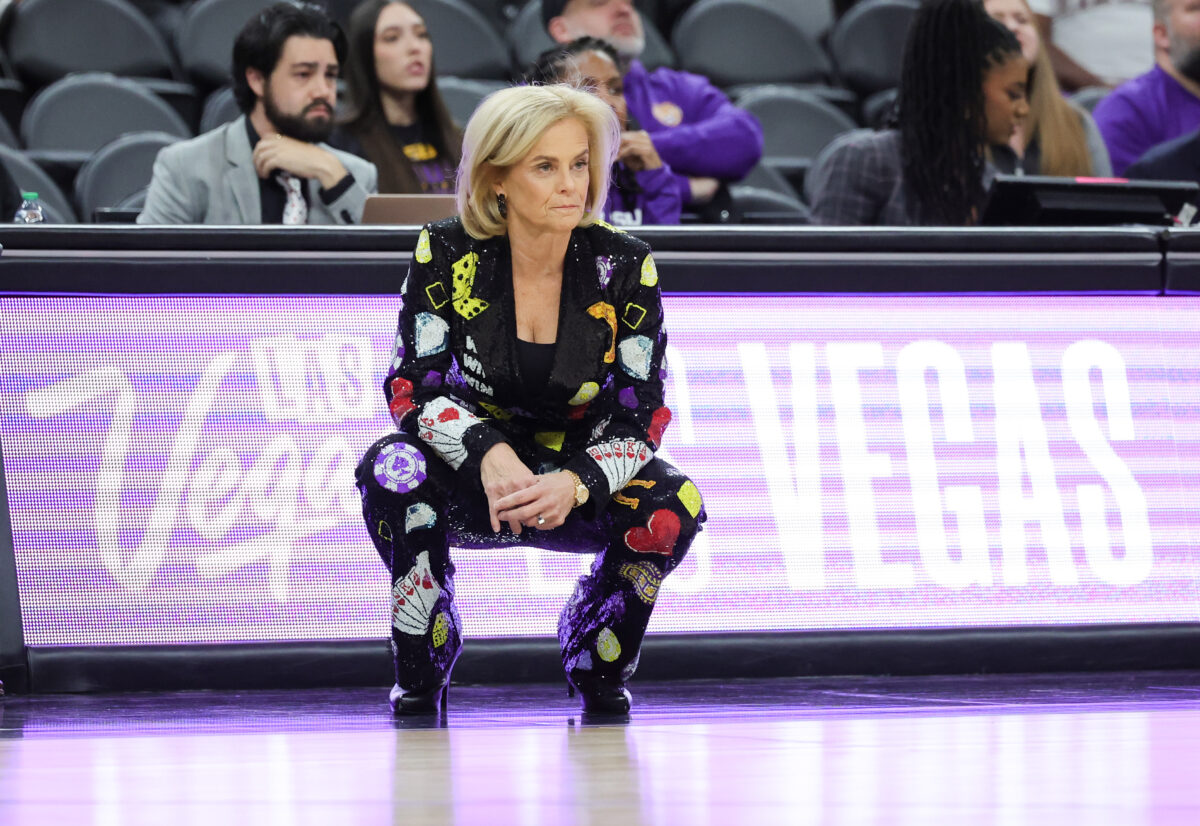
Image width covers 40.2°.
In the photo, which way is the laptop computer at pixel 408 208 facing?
away from the camera

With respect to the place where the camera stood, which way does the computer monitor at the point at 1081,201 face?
facing away from the viewer

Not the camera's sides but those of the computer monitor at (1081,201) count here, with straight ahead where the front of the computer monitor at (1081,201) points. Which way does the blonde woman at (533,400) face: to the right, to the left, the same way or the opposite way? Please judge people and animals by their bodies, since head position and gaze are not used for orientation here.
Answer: the opposite way

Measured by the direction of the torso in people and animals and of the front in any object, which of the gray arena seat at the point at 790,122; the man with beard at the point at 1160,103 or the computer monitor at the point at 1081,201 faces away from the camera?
the computer monitor

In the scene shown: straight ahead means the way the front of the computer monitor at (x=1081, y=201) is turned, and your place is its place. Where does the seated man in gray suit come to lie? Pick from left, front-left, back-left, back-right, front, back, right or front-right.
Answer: left

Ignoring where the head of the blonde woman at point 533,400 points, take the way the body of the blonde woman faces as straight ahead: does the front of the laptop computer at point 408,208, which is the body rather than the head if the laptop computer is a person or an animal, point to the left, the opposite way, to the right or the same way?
the opposite way

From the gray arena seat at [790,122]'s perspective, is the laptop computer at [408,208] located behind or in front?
in front

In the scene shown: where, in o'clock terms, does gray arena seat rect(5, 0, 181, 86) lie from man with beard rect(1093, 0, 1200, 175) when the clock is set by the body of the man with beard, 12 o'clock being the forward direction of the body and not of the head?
The gray arena seat is roughly at 4 o'clock from the man with beard.

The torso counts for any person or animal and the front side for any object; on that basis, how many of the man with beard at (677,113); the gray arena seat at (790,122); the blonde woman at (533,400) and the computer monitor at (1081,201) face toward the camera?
3

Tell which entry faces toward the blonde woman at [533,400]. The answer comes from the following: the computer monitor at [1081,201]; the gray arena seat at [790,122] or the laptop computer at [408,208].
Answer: the gray arena seat

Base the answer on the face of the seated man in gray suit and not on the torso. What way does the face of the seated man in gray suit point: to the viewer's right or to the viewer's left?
to the viewer's right
